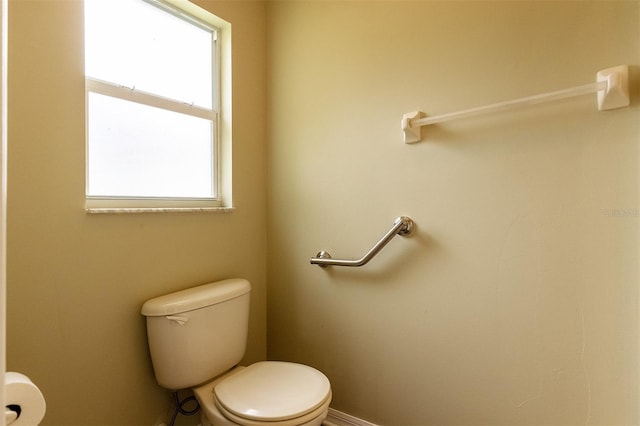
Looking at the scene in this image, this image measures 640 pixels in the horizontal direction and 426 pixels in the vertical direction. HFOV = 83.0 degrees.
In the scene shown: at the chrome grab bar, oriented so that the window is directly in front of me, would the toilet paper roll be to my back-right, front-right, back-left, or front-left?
front-left

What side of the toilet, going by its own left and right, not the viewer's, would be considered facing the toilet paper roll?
right

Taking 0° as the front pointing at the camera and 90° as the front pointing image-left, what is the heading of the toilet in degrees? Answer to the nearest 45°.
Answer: approximately 315°

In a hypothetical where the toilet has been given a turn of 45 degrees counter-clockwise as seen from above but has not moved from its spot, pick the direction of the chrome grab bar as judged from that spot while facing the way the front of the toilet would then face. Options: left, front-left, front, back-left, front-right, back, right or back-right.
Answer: front
